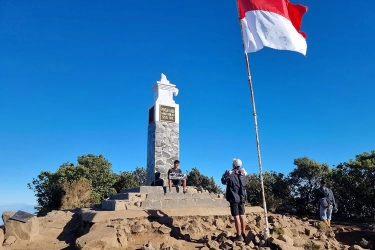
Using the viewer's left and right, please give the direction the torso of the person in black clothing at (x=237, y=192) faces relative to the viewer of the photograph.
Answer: facing away from the viewer and to the left of the viewer

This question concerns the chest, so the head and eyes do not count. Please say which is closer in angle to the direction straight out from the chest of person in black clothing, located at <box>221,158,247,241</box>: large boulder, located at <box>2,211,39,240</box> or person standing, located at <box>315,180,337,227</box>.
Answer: the person standing

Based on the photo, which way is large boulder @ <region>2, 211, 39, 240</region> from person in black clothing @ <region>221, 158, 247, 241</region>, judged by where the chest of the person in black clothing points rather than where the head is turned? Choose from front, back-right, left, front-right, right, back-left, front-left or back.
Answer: front-left

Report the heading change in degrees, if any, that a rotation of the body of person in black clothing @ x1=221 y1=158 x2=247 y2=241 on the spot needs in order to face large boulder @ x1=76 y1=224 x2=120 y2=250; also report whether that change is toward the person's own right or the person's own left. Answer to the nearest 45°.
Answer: approximately 45° to the person's own left

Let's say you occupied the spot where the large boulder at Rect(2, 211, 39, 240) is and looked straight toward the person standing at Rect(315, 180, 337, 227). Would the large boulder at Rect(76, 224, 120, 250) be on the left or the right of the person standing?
right

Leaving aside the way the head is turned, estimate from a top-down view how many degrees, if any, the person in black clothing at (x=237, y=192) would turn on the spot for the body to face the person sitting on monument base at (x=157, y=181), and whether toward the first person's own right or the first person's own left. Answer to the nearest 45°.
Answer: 0° — they already face them

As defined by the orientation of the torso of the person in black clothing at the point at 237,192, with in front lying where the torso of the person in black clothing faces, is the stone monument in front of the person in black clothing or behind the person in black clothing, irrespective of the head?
in front

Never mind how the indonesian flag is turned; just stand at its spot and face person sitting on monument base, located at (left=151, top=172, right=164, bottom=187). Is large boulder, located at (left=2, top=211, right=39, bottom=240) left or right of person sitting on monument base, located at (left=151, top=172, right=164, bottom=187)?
left

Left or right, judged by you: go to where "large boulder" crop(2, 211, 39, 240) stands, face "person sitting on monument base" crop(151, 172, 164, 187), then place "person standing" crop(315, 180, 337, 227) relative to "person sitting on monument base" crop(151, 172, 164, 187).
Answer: right

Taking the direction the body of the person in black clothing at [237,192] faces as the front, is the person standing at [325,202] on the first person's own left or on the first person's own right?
on the first person's own right

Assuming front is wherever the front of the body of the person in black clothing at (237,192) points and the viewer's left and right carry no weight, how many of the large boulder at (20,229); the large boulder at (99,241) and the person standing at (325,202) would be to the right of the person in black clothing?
1
